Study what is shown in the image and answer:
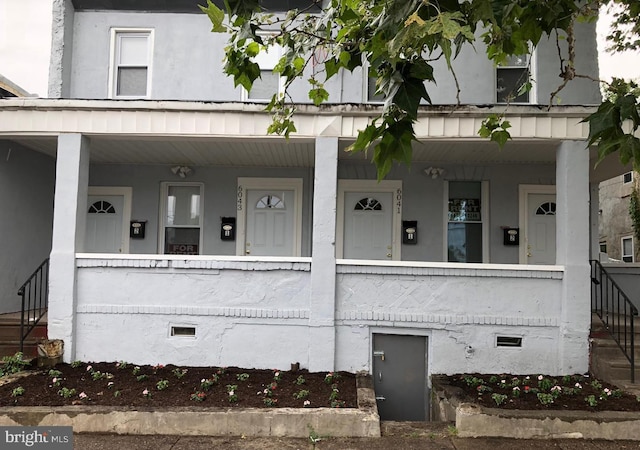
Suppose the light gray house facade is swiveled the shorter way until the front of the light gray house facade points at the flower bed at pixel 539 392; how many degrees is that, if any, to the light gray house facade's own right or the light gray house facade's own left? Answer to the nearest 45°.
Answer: approximately 90° to the light gray house facade's own left

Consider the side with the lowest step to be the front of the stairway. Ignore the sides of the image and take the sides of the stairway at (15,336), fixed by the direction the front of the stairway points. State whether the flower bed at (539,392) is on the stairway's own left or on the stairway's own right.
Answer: on the stairway's own left

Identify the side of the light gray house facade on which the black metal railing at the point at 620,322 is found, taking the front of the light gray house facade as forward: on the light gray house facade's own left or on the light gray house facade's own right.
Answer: on the light gray house facade's own left

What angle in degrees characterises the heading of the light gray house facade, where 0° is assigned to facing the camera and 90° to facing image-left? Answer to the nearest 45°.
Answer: approximately 0°

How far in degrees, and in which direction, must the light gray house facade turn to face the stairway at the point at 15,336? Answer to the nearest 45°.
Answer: approximately 90° to its right

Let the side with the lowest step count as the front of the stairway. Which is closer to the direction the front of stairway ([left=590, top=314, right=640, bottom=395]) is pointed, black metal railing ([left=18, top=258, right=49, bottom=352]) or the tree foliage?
the tree foliage

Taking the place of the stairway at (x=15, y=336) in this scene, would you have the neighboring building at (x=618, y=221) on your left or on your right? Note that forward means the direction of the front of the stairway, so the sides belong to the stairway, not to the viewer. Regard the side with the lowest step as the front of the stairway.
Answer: on your left
